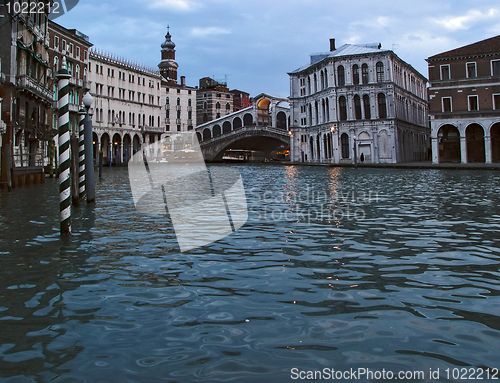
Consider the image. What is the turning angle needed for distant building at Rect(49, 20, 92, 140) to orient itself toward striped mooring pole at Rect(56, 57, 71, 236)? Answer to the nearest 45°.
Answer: approximately 45° to its right

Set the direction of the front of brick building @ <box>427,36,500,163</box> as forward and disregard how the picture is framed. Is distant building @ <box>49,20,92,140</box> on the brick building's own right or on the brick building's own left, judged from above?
on the brick building's own right

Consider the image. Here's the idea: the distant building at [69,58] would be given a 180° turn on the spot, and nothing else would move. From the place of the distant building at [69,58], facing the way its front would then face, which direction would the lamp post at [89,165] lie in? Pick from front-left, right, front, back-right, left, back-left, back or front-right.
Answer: back-left

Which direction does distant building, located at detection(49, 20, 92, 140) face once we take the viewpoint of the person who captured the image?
facing the viewer and to the right of the viewer

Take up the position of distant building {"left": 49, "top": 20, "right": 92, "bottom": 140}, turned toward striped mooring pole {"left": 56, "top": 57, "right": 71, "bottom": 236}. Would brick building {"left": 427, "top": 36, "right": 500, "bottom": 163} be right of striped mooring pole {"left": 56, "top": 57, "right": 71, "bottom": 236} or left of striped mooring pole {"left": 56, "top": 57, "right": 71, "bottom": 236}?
left

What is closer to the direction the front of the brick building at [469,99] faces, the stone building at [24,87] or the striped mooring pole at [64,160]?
the striped mooring pole

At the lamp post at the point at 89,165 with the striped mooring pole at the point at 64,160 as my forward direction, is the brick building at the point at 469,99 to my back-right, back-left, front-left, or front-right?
back-left

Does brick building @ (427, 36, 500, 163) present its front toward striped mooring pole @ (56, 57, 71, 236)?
yes

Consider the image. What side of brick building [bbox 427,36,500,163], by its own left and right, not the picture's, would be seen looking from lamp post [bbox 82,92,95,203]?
front

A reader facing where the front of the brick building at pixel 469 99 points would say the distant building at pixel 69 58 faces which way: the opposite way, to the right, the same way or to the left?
to the left

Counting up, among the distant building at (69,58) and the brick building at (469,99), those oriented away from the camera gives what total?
0

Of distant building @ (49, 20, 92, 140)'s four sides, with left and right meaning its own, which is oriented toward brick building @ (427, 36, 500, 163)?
front

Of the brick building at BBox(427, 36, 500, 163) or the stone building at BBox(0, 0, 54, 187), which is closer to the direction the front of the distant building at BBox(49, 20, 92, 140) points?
the brick building

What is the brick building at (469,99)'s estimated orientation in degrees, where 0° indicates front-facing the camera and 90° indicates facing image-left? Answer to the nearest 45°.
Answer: approximately 0°
